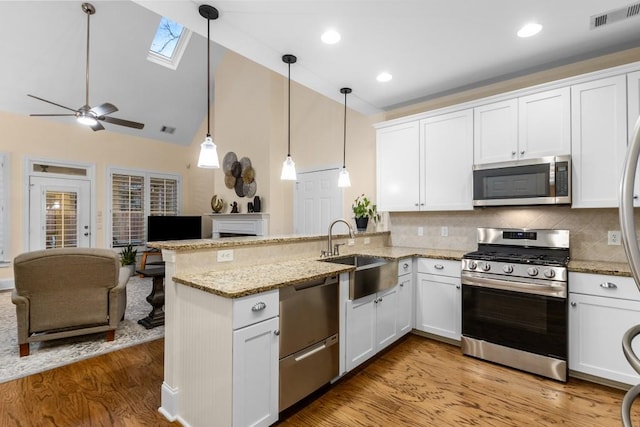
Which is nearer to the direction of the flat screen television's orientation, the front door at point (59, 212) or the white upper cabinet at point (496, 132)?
the white upper cabinet

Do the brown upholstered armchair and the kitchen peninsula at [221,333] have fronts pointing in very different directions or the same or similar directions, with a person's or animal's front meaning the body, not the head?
very different directions

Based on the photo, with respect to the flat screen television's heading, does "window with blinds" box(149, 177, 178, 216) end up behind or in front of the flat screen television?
behind

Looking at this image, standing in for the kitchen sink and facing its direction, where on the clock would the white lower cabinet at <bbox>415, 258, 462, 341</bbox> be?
The white lower cabinet is roughly at 9 o'clock from the kitchen sink.

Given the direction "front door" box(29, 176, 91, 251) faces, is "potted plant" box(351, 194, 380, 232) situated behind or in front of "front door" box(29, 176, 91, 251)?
in front

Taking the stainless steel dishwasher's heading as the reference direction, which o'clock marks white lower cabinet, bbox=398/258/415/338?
The white lower cabinet is roughly at 9 o'clock from the stainless steel dishwasher.

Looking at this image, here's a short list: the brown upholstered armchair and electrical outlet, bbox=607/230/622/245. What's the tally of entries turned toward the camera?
1

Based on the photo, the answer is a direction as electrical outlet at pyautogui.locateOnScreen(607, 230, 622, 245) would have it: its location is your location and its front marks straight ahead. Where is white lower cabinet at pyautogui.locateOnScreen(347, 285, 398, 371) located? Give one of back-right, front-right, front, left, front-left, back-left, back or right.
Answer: front-right

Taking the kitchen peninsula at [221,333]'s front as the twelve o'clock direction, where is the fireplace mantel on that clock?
The fireplace mantel is roughly at 7 o'clock from the kitchen peninsula.

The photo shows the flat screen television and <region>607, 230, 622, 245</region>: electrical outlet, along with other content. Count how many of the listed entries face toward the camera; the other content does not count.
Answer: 2

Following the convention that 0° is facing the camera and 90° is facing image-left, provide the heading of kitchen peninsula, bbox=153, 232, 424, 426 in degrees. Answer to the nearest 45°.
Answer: approximately 315°
